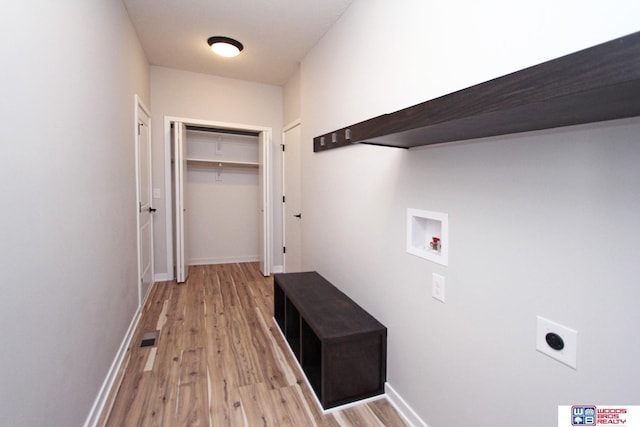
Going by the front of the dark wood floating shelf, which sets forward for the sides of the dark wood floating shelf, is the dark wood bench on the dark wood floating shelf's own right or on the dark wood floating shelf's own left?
on the dark wood floating shelf's own right

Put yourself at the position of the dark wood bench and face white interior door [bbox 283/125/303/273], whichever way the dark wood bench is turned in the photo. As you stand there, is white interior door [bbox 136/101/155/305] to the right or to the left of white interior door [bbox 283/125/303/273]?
left

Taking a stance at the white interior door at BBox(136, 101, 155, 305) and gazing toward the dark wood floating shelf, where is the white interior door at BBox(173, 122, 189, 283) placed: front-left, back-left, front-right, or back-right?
back-left

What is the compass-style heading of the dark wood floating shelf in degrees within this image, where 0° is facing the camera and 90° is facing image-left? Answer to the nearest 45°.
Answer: approximately 45°

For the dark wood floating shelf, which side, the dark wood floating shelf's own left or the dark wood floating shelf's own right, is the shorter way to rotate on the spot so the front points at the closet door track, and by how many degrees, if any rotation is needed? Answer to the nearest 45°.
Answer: approximately 90° to the dark wood floating shelf's own right

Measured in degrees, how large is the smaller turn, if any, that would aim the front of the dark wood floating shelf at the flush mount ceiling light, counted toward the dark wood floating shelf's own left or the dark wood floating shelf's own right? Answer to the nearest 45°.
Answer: approximately 90° to the dark wood floating shelf's own right

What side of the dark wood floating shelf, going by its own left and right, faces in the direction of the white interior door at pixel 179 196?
right

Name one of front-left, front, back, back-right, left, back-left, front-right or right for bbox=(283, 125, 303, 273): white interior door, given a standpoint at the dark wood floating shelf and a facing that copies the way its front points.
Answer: right
